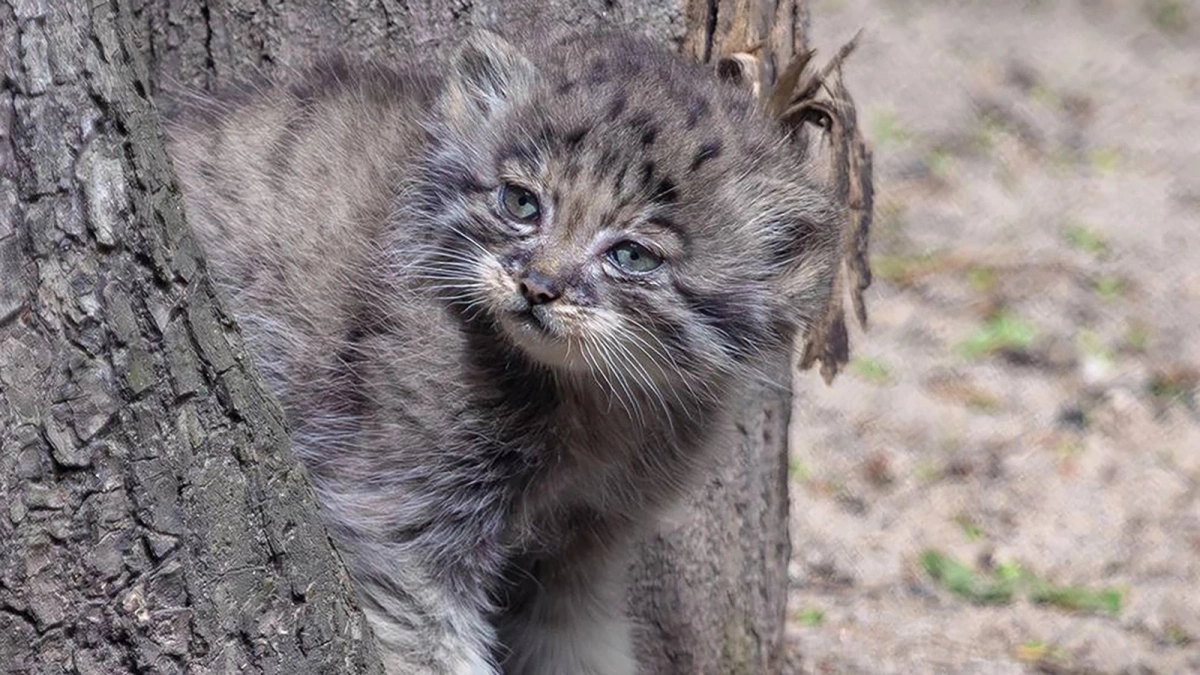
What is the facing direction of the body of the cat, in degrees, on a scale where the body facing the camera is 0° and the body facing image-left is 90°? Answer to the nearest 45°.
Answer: approximately 315°
